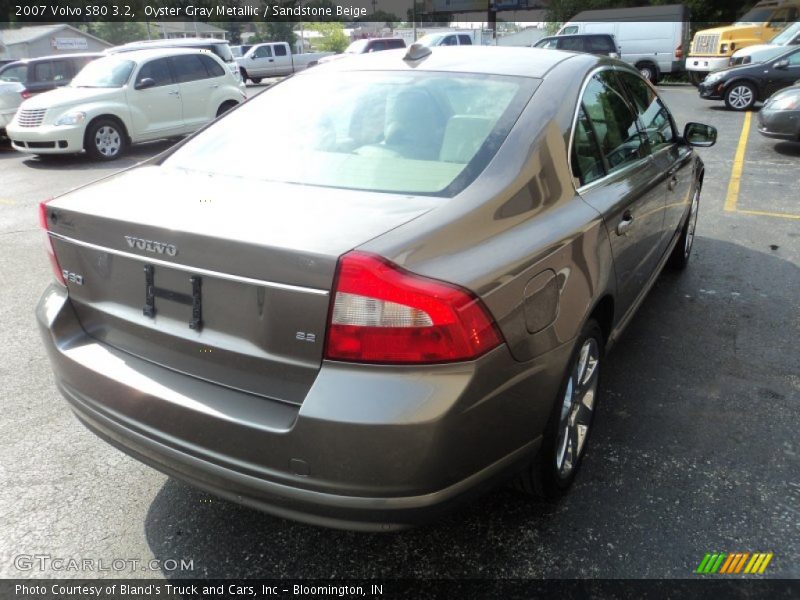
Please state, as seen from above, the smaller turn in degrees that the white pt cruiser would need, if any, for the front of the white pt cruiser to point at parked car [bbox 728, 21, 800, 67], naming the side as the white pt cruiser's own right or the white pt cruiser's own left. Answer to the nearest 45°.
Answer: approximately 135° to the white pt cruiser's own left

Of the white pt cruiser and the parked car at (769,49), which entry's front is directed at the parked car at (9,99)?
the parked car at (769,49)

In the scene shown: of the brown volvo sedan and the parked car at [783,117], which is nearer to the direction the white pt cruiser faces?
the brown volvo sedan

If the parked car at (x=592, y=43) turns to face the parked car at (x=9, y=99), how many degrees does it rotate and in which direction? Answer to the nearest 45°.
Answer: approximately 45° to its left

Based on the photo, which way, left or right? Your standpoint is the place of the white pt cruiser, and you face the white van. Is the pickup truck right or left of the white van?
left

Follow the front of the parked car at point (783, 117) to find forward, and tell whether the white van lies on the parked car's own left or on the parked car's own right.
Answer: on the parked car's own right

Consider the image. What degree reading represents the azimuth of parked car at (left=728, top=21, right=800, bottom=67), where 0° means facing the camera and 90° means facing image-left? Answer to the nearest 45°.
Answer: approximately 45°

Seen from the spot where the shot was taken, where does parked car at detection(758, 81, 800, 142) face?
facing the viewer and to the left of the viewer

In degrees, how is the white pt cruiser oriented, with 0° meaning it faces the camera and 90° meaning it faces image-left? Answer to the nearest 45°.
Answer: approximately 45°

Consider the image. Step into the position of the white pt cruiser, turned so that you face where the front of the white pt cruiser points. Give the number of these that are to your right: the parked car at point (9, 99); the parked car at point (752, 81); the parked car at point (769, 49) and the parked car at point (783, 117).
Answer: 1
